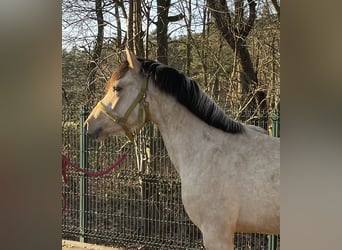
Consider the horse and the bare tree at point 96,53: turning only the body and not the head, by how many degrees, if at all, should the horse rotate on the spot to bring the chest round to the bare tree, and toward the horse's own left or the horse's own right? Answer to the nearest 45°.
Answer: approximately 45° to the horse's own right

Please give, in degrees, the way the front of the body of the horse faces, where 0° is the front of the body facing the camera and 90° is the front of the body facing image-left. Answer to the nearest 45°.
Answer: approximately 90°

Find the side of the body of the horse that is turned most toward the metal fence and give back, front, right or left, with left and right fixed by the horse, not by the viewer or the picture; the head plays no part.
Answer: right

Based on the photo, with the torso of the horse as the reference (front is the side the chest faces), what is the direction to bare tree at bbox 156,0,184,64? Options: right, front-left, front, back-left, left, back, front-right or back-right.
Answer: right
